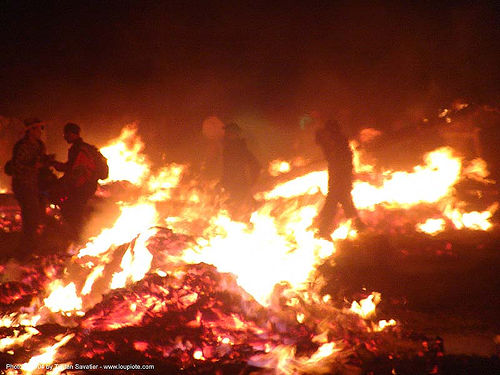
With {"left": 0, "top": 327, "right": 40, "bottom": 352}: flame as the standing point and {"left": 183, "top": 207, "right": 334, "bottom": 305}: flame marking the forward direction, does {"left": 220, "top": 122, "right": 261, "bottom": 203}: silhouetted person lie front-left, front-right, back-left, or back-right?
front-left

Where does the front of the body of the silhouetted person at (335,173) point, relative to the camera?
to the viewer's left

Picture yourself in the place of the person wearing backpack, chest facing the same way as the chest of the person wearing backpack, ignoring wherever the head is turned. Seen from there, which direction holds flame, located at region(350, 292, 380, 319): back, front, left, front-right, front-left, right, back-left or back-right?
back-left

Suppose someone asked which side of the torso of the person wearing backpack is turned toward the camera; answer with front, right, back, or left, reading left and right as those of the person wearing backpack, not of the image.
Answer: left

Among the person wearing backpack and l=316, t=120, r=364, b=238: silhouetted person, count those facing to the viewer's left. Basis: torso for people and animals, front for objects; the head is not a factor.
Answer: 2

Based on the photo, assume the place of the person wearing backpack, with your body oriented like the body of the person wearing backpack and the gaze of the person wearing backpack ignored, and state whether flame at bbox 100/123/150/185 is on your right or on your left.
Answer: on your right

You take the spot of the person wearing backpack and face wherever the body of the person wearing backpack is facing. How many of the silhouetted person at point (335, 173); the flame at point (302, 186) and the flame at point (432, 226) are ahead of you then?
0
